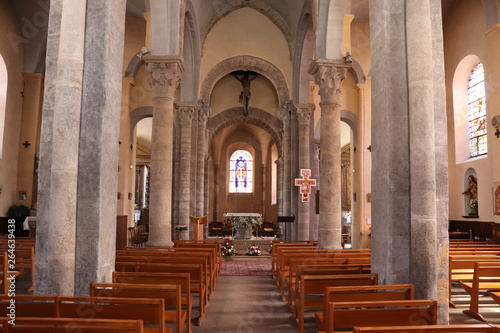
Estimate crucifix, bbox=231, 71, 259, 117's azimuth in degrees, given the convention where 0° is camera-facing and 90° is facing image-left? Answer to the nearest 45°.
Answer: approximately 0°

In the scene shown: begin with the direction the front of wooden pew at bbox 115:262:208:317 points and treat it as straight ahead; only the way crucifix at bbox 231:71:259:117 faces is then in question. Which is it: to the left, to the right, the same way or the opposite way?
the opposite way

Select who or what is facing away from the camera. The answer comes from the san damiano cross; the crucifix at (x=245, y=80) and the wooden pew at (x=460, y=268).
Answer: the wooden pew

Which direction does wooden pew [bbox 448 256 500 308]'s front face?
away from the camera

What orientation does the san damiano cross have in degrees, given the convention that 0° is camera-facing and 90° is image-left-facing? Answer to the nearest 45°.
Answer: approximately 0°

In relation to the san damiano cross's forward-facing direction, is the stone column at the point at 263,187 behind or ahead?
behind

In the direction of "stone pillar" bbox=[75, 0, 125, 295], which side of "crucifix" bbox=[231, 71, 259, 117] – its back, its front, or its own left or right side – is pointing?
front

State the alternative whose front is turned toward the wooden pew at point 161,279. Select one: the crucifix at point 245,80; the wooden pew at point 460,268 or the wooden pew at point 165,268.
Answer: the crucifix

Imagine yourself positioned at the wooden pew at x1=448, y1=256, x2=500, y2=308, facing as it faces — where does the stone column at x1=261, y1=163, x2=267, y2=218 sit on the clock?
The stone column is roughly at 11 o'clock from the wooden pew.

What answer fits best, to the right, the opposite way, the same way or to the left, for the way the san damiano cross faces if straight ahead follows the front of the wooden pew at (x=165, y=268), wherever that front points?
the opposite way

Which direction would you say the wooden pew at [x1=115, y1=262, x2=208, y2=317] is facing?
away from the camera

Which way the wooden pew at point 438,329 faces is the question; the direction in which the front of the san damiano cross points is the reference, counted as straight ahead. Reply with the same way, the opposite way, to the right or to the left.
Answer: the opposite way

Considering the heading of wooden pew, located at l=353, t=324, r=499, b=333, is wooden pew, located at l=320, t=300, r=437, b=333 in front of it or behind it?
in front

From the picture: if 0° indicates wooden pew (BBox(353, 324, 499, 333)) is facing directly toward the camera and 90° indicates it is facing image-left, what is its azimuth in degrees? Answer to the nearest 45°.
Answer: approximately 180°

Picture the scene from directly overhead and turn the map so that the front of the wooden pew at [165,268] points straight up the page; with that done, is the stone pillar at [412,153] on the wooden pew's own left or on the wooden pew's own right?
on the wooden pew's own right
